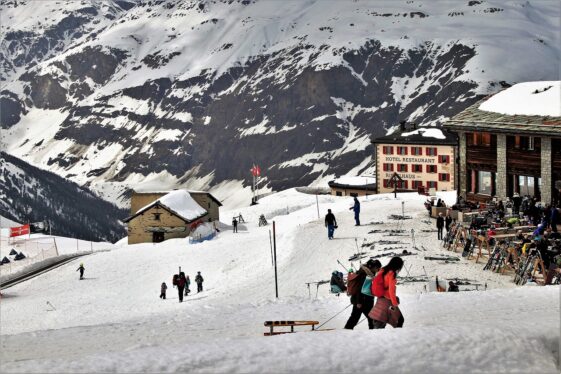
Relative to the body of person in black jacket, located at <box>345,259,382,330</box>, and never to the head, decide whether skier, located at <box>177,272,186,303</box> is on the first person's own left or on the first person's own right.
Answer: on the first person's own left

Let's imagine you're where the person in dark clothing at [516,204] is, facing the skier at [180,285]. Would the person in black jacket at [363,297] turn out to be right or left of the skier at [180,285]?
left

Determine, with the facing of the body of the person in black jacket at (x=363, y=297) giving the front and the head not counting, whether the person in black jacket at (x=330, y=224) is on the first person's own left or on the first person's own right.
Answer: on the first person's own left

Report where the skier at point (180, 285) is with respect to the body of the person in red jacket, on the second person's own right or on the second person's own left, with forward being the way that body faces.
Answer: on the second person's own left
